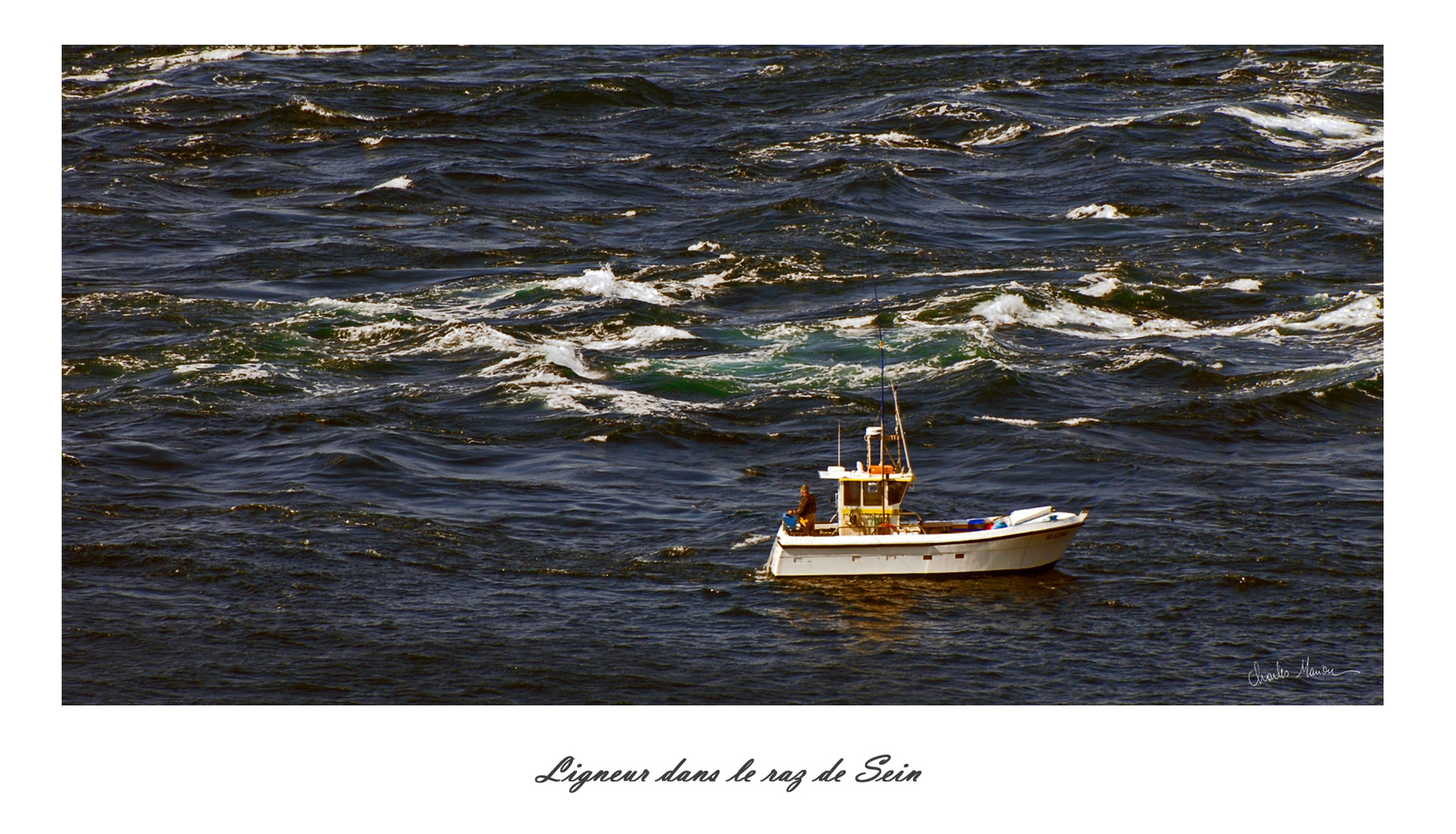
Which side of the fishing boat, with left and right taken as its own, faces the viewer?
right
